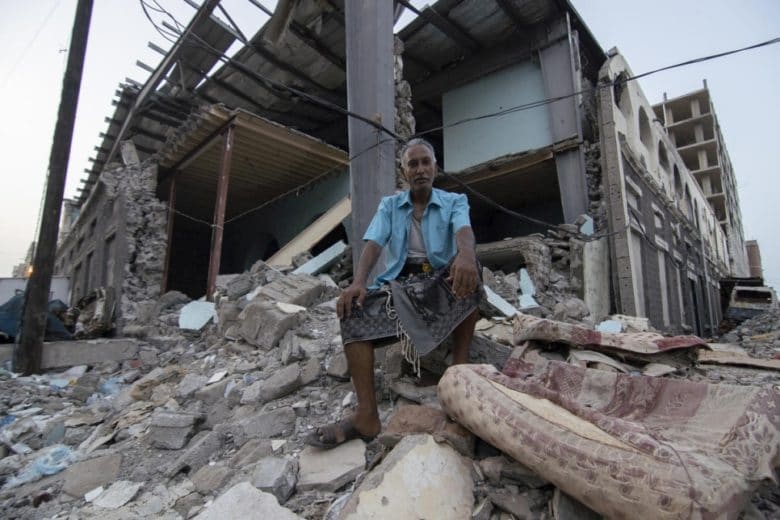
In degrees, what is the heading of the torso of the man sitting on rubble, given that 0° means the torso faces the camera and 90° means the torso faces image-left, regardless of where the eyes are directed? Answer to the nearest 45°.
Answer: approximately 0°

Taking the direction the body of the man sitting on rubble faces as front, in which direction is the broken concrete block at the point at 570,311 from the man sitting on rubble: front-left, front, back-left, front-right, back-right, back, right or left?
back-left

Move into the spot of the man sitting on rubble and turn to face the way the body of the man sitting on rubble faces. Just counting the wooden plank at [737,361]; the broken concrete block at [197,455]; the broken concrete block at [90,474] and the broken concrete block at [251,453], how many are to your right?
3

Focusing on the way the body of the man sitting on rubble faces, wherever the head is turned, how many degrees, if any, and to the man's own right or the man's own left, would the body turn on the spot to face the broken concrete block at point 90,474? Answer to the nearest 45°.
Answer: approximately 90° to the man's own right

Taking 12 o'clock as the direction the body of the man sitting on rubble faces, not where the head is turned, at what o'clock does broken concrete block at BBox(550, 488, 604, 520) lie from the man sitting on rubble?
The broken concrete block is roughly at 11 o'clock from the man sitting on rubble.

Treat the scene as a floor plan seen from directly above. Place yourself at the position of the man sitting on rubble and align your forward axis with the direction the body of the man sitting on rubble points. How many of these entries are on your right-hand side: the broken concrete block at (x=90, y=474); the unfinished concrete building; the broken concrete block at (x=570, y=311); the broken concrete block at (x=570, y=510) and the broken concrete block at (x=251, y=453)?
2

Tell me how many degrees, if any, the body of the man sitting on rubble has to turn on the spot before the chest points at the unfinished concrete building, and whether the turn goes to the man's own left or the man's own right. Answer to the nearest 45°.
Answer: approximately 135° to the man's own left

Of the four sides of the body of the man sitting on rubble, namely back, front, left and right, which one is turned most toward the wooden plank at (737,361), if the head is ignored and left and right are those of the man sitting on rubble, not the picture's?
left

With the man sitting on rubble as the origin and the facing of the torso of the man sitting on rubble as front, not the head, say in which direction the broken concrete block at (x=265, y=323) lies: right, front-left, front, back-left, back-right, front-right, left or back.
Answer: back-right

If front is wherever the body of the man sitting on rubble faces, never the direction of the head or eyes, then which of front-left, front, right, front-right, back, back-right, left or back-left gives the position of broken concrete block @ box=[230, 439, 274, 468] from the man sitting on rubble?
right

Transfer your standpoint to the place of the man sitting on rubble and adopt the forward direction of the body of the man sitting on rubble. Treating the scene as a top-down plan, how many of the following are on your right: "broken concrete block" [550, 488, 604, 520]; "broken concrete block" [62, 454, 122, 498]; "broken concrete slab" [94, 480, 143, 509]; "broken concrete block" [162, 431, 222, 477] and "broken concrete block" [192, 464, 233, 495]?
4
